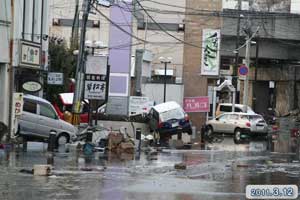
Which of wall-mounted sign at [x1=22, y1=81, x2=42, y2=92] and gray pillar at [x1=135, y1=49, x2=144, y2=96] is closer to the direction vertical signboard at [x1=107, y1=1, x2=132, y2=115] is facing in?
the wall-mounted sign

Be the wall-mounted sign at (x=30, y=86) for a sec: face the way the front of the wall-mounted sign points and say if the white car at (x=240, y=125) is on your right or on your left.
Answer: on your left

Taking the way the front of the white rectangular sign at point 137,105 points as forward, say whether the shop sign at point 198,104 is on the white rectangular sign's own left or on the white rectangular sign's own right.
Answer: on the white rectangular sign's own left

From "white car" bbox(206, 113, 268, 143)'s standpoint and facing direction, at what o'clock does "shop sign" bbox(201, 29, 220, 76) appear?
The shop sign is roughly at 1 o'clock from the white car.

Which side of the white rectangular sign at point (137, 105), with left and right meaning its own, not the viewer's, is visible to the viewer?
front

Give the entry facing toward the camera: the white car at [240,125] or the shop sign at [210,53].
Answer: the shop sign

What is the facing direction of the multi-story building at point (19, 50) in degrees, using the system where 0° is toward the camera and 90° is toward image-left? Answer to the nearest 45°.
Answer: approximately 315°

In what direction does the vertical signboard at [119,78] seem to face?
toward the camera
